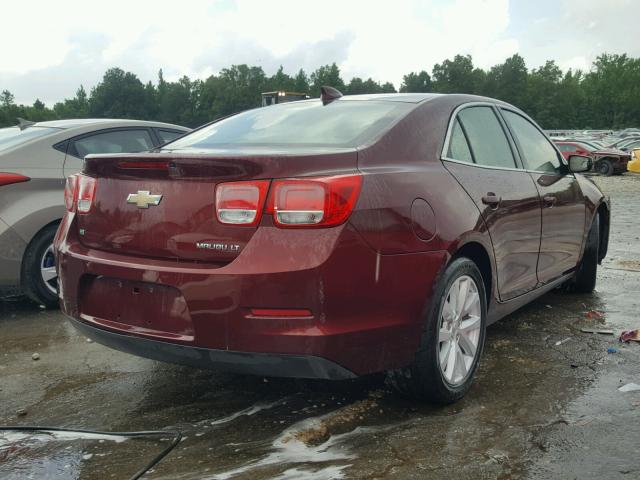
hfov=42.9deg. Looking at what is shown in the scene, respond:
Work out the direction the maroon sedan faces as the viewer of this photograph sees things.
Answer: facing away from the viewer and to the right of the viewer

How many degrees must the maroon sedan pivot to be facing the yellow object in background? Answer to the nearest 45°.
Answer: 0° — it already faces it
